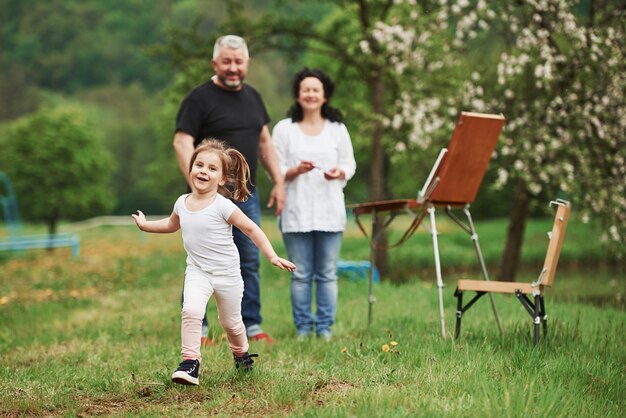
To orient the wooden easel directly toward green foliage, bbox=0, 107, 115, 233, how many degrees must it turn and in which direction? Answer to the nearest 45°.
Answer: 0° — it already faces it

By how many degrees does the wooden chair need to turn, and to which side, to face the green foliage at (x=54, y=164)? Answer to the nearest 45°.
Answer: approximately 45° to its right

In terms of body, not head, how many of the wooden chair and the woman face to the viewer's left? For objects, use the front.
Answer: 1

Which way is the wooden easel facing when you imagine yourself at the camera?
facing away from the viewer and to the left of the viewer

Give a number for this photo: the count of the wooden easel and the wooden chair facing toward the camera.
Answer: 0

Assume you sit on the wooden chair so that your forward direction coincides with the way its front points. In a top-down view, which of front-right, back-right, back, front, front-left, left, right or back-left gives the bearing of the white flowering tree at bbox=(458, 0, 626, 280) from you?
right

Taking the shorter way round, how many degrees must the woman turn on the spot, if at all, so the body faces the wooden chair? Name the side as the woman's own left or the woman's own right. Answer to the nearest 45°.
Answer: approximately 45° to the woman's own left

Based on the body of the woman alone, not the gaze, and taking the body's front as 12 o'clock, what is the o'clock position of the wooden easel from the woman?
The wooden easel is roughly at 10 o'clock from the woman.

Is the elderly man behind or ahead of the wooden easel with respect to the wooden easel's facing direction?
ahead

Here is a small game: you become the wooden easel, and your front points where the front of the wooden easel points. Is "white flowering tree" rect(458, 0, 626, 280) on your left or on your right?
on your right

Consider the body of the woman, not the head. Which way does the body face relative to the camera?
toward the camera

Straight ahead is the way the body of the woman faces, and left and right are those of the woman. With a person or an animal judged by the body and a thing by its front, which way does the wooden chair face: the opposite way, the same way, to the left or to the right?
to the right

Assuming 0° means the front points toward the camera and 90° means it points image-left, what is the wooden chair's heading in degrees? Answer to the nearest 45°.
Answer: approximately 90°
